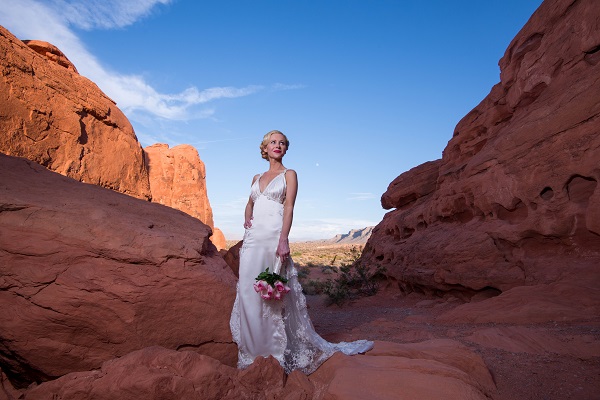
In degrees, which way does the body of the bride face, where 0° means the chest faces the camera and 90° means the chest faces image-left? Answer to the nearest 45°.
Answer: approximately 45°

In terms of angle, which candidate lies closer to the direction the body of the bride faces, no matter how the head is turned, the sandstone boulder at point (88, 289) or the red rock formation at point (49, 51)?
the sandstone boulder

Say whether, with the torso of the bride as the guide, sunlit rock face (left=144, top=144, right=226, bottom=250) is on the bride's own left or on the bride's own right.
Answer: on the bride's own right

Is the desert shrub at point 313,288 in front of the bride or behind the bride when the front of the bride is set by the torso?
behind

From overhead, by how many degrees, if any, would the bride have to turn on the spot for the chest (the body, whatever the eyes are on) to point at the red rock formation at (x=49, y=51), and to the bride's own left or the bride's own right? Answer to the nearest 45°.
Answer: approximately 90° to the bride's own right
